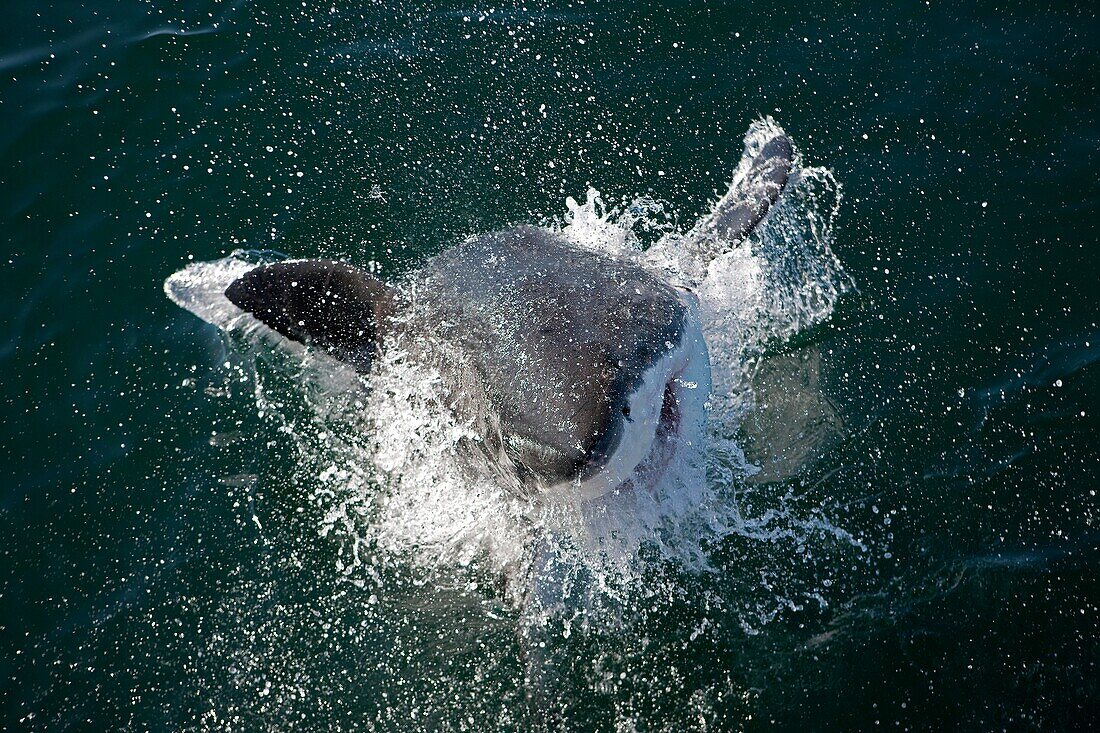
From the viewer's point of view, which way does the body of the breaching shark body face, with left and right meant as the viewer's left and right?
facing the viewer and to the right of the viewer
